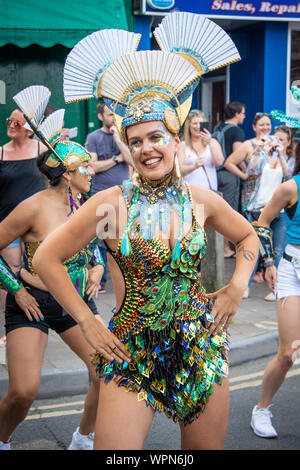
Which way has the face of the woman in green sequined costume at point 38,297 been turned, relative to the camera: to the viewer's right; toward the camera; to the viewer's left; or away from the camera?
to the viewer's right

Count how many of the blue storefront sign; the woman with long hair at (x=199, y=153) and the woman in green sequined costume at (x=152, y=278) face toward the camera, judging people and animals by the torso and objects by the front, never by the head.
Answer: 3

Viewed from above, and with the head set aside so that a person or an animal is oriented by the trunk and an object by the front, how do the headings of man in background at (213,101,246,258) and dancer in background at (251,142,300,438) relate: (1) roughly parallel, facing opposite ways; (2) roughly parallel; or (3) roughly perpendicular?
roughly perpendicular

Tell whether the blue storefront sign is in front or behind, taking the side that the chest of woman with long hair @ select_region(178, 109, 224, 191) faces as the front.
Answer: behind

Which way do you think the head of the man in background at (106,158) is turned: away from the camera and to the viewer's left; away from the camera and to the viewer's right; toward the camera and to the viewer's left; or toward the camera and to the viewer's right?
toward the camera and to the viewer's right

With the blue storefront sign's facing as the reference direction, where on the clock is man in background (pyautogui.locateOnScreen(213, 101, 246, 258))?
The man in background is roughly at 12 o'clock from the blue storefront sign.

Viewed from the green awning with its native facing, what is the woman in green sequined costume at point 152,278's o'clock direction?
The woman in green sequined costume is roughly at 12 o'clock from the green awning.

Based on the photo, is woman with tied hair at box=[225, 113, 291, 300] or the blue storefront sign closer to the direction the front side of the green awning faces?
the woman with tied hair

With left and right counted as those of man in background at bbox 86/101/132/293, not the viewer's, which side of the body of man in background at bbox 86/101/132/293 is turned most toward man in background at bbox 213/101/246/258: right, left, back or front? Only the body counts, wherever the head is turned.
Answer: left

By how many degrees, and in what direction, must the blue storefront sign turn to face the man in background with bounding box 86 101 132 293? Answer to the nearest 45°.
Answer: approximately 45° to its right

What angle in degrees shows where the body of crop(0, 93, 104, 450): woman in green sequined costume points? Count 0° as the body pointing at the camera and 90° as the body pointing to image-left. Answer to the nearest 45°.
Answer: approximately 315°
